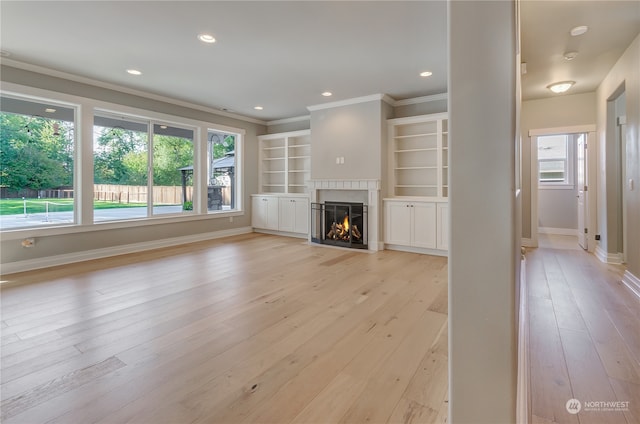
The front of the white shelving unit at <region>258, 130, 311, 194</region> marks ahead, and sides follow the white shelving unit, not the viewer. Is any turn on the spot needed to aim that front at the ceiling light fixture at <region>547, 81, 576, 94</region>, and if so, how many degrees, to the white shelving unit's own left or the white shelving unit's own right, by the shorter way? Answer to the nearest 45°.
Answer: approximately 90° to the white shelving unit's own left

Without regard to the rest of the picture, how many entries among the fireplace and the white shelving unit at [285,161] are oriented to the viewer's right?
0

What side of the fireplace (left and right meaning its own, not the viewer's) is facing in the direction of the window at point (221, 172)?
right

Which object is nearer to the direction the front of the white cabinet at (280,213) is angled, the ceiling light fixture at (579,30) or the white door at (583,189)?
the ceiling light fixture

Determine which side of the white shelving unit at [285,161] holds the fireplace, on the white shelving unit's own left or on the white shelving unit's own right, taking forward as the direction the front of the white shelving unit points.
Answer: on the white shelving unit's own left

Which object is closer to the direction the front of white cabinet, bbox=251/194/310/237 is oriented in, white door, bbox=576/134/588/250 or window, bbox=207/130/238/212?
the window

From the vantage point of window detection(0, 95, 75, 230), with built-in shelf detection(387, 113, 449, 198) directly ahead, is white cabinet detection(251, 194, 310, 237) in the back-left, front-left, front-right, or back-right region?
front-left

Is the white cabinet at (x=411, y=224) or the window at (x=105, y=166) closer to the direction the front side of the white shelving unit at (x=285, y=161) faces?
the window

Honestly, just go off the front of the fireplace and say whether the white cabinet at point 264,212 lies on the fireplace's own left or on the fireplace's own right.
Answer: on the fireplace's own right

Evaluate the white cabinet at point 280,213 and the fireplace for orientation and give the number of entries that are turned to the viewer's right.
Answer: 0

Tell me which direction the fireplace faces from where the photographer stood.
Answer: facing the viewer and to the left of the viewer

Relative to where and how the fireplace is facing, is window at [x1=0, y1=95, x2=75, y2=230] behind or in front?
in front
